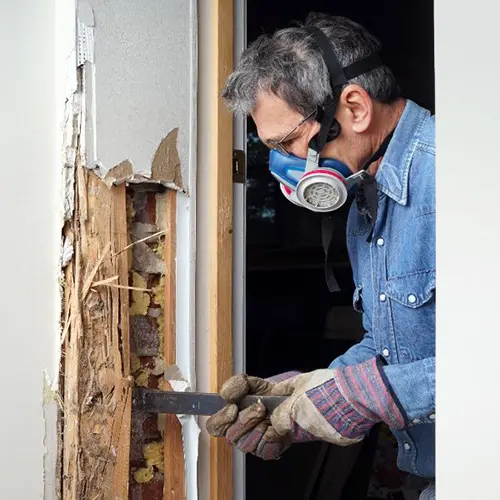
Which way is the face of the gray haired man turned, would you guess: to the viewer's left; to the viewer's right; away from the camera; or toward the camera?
to the viewer's left

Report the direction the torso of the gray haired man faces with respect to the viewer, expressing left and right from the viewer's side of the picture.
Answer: facing the viewer and to the left of the viewer
